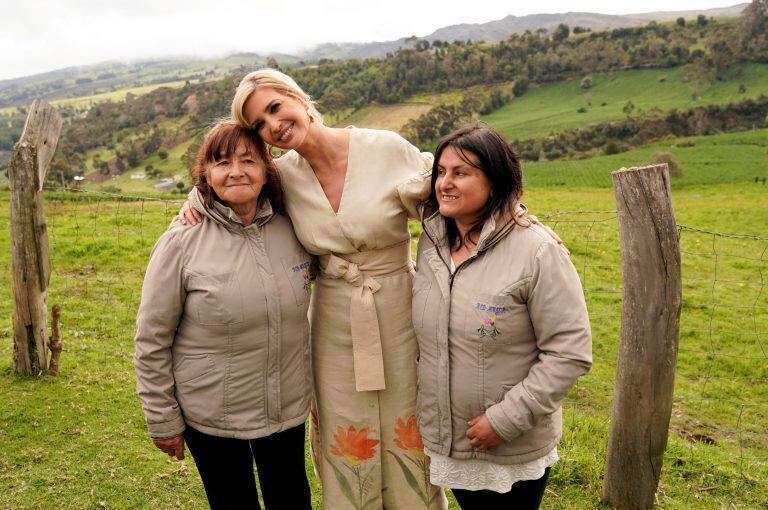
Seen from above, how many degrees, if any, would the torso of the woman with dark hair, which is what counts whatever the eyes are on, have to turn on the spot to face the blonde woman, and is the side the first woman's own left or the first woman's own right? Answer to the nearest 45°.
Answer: approximately 90° to the first woman's own right

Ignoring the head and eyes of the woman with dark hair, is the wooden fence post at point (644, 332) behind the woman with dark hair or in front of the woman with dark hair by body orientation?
behind

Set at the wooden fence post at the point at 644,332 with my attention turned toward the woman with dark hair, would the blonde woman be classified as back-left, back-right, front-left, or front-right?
front-right

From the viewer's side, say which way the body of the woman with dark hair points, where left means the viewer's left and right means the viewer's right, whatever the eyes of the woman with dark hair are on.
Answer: facing the viewer and to the left of the viewer

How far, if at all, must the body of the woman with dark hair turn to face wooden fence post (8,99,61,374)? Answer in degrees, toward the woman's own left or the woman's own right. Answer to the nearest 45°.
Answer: approximately 90° to the woman's own right
